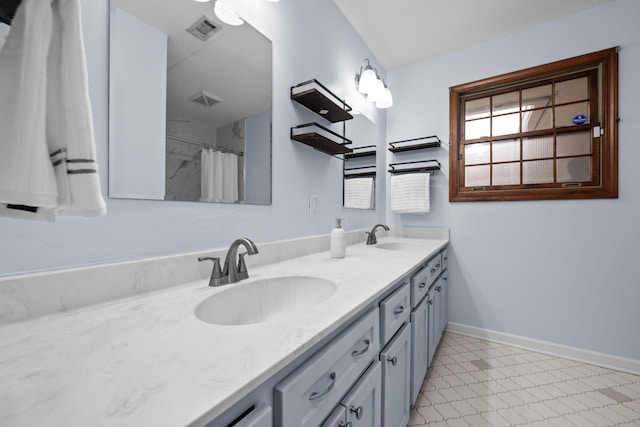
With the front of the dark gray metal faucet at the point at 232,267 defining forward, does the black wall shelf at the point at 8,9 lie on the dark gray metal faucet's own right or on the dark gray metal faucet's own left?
on the dark gray metal faucet's own right

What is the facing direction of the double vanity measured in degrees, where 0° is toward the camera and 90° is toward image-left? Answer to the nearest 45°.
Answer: approximately 315°

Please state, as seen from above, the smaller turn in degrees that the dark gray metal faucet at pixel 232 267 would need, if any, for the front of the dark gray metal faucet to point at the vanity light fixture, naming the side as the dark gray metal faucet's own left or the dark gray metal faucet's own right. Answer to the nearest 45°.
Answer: approximately 90° to the dark gray metal faucet's own left

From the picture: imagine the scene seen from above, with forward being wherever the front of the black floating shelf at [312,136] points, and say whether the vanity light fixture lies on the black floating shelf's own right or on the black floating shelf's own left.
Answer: on the black floating shelf's own left

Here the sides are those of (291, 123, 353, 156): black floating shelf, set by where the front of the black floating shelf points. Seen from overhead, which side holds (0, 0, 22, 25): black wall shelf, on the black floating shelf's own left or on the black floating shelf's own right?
on the black floating shelf's own right

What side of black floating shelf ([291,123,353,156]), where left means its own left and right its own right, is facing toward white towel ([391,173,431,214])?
left

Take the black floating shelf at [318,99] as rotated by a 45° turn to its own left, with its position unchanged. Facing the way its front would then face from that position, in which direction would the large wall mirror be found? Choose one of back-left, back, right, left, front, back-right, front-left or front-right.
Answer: back-right

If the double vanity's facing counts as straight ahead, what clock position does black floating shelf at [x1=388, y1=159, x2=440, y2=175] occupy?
The black floating shelf is roughly at 9 o'clock from the double vanity.
